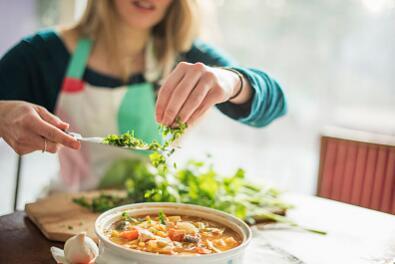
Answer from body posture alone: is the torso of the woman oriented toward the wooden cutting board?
yes

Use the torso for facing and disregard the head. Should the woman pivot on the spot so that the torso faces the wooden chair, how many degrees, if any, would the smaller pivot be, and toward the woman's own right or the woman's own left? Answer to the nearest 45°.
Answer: approximately 90° to the woman's own left

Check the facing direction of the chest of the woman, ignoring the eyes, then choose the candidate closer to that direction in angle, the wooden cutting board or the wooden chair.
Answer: the wooden cutting board

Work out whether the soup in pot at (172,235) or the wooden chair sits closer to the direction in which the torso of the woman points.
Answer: the soup in pot

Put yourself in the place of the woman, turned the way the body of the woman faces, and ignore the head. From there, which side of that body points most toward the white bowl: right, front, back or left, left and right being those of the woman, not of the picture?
front

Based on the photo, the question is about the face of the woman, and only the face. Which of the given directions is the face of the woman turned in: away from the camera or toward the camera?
toward the camera

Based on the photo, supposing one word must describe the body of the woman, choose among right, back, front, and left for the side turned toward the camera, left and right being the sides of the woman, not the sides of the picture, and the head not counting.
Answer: front

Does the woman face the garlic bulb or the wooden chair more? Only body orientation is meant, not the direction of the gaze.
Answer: the garlic bulb

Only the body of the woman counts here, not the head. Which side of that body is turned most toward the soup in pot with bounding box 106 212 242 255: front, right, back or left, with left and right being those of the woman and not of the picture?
front

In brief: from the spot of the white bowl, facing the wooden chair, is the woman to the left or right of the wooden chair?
left
